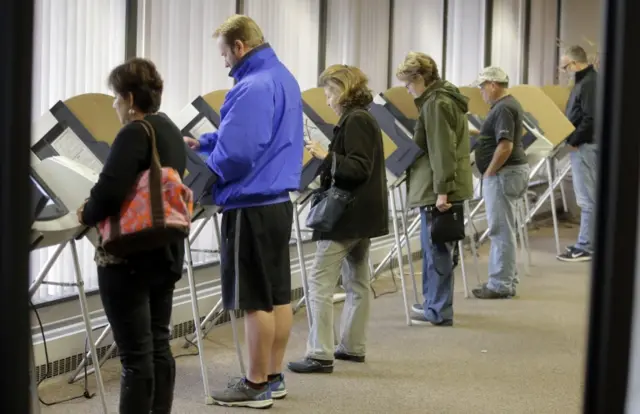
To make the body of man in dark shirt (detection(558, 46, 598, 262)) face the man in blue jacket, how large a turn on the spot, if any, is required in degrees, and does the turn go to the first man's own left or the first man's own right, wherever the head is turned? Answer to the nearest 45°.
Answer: approximately 90° to the first man's own left

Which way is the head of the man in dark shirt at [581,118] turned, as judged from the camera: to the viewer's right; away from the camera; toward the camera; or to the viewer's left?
to the viewer's left

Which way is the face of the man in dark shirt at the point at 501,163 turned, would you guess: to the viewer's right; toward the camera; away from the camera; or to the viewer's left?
to the viewer's left

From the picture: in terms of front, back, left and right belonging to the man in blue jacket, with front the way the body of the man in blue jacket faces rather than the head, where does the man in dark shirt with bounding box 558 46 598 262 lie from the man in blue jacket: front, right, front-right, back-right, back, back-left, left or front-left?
back-right

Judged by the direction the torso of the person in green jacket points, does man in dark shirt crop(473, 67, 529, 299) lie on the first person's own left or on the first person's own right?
on the first person's own right

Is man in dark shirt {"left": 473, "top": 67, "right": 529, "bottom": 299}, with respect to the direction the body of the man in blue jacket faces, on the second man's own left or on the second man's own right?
on the second man's own right

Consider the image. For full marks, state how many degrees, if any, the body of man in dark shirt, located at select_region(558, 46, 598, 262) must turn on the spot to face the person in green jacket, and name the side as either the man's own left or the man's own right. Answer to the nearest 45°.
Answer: approximately 90° to the man's own left

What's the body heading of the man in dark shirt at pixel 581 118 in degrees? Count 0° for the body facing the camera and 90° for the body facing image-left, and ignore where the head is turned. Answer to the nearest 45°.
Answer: approximately 90°

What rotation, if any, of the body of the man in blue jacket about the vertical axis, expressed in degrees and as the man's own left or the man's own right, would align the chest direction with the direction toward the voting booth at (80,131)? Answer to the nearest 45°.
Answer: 0° — they already face it

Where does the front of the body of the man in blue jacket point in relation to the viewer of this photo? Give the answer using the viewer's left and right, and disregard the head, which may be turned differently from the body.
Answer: facing to the left of the viewer

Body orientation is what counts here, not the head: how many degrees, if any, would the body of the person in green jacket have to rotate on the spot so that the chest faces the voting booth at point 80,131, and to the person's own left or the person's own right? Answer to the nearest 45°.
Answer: approximately 45° to the person's own left

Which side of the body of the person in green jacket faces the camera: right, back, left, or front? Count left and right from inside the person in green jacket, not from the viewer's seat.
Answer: left

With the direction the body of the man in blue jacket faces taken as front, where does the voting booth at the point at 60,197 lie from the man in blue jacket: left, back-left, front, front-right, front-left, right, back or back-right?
front-left

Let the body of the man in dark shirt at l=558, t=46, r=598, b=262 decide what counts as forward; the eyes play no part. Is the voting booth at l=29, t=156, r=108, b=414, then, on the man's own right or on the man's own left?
on the man's own left
